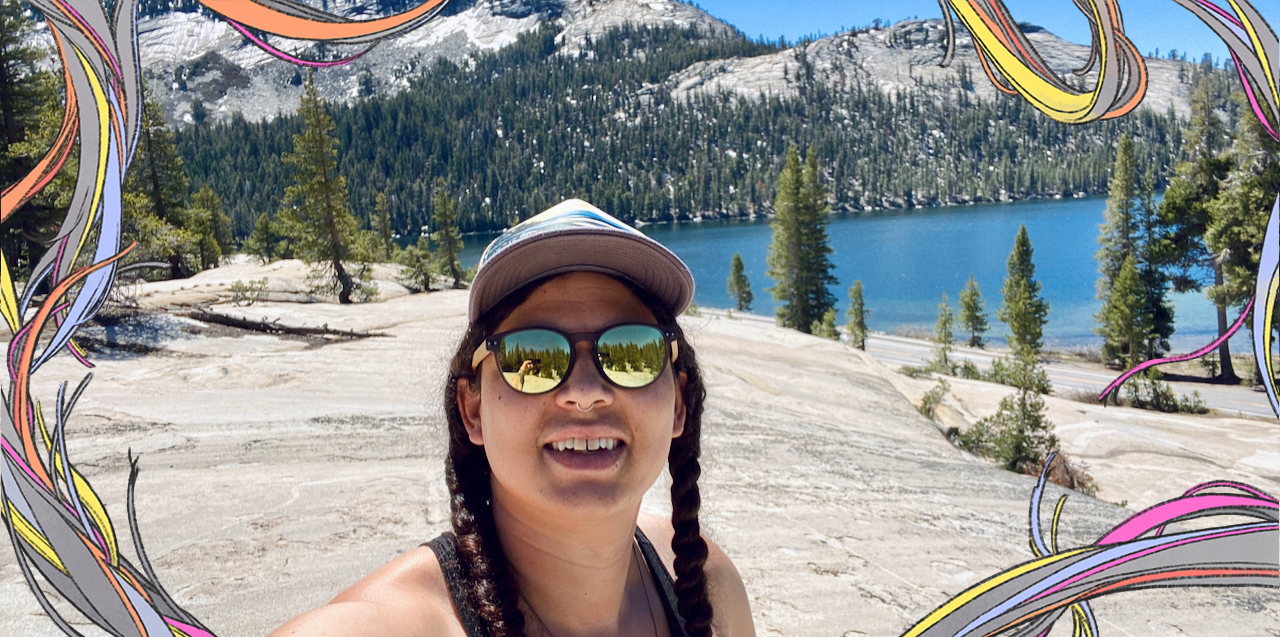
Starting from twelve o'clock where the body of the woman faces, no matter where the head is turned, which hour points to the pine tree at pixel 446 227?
The pine tree is roughly at 6 o'clock from the woman.

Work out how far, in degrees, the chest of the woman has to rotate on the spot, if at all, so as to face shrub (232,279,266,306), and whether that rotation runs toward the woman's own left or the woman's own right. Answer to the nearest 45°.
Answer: approximately 180°

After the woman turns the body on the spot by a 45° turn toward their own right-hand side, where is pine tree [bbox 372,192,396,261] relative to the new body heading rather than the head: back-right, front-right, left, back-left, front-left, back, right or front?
back-right

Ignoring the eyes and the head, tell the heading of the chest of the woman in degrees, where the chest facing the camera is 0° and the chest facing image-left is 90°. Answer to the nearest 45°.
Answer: approximately 0°

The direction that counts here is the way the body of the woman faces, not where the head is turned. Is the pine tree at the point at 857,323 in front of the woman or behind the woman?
behind

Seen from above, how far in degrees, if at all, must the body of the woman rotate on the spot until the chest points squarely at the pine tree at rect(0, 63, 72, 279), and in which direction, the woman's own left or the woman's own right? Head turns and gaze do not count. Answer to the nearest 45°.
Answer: approximately 135° to the woman's own right

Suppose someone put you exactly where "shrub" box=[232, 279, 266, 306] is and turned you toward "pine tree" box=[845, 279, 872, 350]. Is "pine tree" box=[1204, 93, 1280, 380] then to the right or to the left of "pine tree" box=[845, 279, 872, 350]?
right

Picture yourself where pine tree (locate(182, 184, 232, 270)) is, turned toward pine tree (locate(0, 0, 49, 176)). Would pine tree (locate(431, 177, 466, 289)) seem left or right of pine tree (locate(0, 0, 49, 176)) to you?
left

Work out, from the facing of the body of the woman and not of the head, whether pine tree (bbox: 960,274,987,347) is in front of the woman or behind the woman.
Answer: behind

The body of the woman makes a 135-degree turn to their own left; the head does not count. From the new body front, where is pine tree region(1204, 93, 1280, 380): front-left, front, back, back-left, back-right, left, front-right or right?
front
